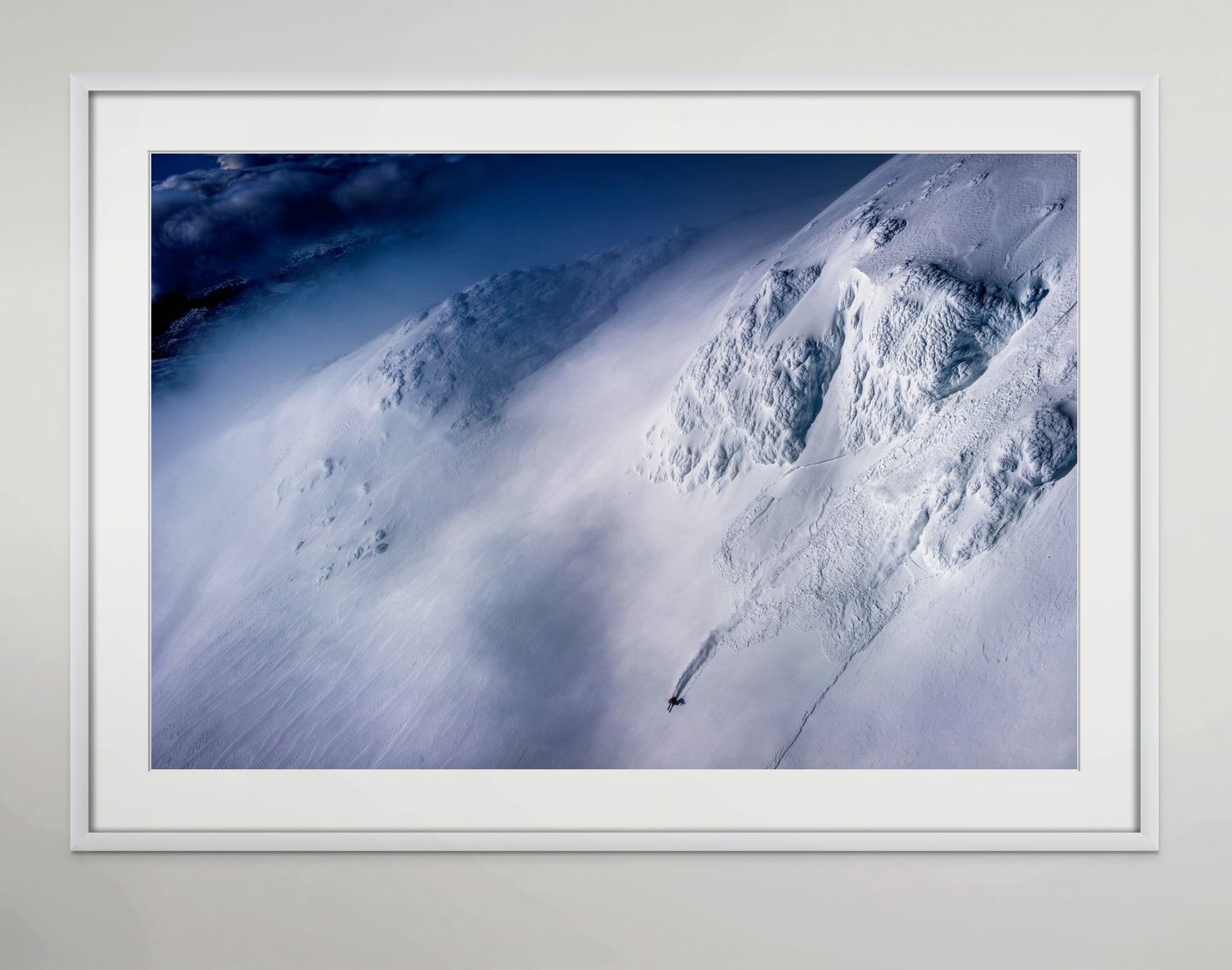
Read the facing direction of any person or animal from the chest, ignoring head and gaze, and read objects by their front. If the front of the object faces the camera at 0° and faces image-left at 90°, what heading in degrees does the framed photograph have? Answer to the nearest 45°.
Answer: approximately 0°
